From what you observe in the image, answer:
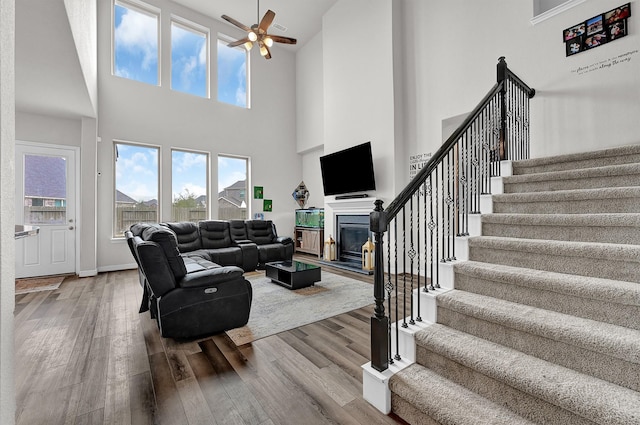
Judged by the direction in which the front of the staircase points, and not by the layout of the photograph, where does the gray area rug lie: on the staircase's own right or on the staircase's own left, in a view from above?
on the staircase's own right

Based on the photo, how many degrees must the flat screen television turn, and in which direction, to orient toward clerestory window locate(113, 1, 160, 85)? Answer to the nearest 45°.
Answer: approximately 45° to its right

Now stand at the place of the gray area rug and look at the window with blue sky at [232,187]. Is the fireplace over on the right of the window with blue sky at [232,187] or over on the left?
right

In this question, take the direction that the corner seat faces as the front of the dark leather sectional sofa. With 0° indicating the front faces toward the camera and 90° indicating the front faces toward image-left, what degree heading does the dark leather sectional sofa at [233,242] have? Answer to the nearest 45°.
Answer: approximately 315°

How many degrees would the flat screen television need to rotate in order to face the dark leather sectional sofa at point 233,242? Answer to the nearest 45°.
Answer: approximately 45° to its right

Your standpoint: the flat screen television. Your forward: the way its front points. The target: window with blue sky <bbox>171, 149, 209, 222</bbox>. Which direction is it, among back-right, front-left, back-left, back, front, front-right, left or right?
front-right

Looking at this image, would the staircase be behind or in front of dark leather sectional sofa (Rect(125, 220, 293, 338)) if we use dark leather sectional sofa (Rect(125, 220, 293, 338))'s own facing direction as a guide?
in front

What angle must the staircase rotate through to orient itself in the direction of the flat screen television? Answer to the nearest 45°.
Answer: approximately 90° to its right
